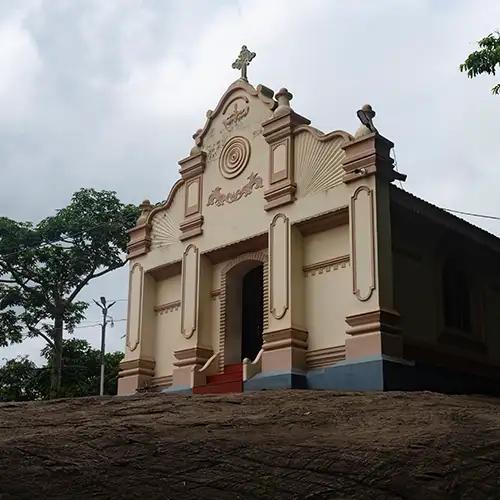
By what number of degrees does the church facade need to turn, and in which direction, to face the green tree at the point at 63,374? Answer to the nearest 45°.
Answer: approximately 90° to its right

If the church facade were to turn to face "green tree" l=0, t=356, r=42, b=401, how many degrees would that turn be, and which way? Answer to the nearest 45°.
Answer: approximately 90° to its right

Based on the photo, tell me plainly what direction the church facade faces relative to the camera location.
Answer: facing the viewer and to the left of the viewer

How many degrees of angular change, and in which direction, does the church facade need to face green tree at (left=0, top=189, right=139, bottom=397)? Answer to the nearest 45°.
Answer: approximately 90° to its right
